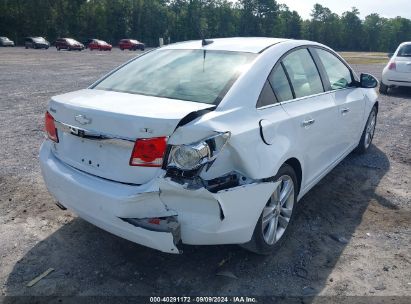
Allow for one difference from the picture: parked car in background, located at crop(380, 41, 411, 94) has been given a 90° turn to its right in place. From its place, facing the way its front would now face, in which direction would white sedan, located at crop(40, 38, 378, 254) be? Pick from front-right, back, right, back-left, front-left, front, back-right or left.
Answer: right

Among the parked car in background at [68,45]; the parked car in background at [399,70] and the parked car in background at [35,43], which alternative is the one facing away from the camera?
the parked car in background at [399,70]

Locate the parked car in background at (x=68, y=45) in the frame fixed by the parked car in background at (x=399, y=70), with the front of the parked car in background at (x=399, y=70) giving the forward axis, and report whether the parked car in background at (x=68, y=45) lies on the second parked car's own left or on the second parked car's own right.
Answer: on the second parked car's own left

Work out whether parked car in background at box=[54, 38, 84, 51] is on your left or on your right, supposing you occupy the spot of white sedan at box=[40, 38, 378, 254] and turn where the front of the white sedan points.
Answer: on your left

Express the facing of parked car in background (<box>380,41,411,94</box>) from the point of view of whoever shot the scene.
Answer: facing away from the viewer

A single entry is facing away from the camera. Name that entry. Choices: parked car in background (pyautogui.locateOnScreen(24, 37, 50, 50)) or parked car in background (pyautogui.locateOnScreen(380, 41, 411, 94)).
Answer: parked car in background (pyautogui.locateOnScreen(380, 41, 411, 94))

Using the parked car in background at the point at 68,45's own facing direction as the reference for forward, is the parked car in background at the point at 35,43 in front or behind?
behind

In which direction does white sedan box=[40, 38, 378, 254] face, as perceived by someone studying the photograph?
facing away from the viewer and to the right of the viewer

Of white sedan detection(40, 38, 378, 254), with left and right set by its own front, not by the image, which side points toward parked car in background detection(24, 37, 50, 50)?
left

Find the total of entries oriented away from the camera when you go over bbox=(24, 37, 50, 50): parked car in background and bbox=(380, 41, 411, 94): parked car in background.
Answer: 1

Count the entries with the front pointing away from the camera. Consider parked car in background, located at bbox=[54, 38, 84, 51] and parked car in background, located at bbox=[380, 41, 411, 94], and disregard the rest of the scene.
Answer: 1
